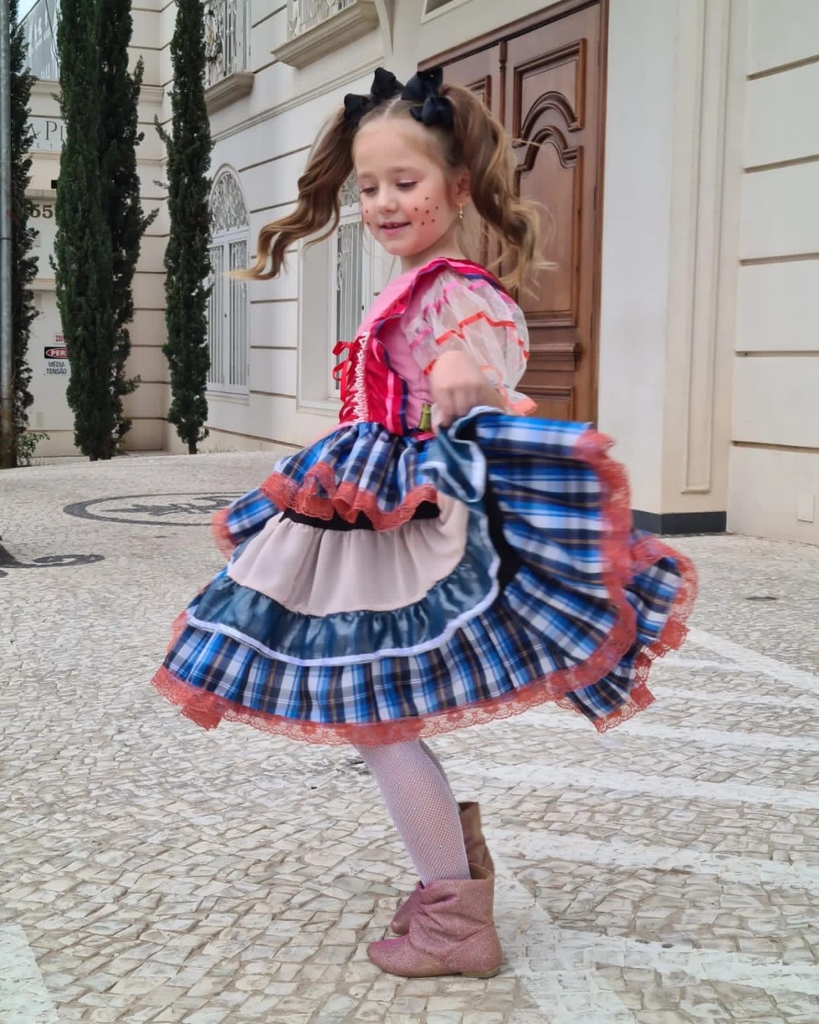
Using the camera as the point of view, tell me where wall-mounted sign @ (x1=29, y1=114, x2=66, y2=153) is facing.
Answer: facing the viewer

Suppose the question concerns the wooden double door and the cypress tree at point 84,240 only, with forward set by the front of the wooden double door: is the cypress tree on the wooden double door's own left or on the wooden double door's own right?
on the wooden double door's own right

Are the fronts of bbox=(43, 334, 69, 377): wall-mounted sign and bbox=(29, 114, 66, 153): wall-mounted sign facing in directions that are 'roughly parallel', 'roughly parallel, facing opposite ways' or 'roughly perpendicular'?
roughly parallel

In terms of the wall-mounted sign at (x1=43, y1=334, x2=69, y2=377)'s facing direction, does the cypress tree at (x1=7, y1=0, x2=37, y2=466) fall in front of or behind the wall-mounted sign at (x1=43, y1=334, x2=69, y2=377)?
in front

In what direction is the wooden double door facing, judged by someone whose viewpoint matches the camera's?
facing the viewer and to the left of the viewer

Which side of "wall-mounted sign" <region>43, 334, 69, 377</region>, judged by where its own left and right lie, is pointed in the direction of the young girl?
front

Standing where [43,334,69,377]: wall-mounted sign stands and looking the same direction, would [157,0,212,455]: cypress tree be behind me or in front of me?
in front

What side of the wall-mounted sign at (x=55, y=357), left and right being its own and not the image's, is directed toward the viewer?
front

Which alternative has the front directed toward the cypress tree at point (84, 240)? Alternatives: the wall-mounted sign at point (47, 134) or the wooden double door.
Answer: the wall-mounted sign

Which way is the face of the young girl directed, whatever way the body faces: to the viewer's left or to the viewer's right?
to the viewer's left

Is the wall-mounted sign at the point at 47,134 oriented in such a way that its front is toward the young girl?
yes

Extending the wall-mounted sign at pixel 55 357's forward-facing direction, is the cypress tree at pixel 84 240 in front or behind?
in front
